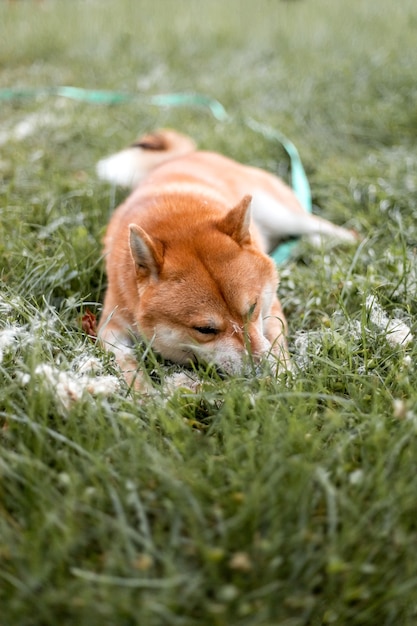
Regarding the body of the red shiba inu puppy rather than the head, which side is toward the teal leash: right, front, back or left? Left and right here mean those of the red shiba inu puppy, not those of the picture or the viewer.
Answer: back

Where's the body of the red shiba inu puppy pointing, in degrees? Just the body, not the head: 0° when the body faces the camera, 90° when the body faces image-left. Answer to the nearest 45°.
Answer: approximately 0°
